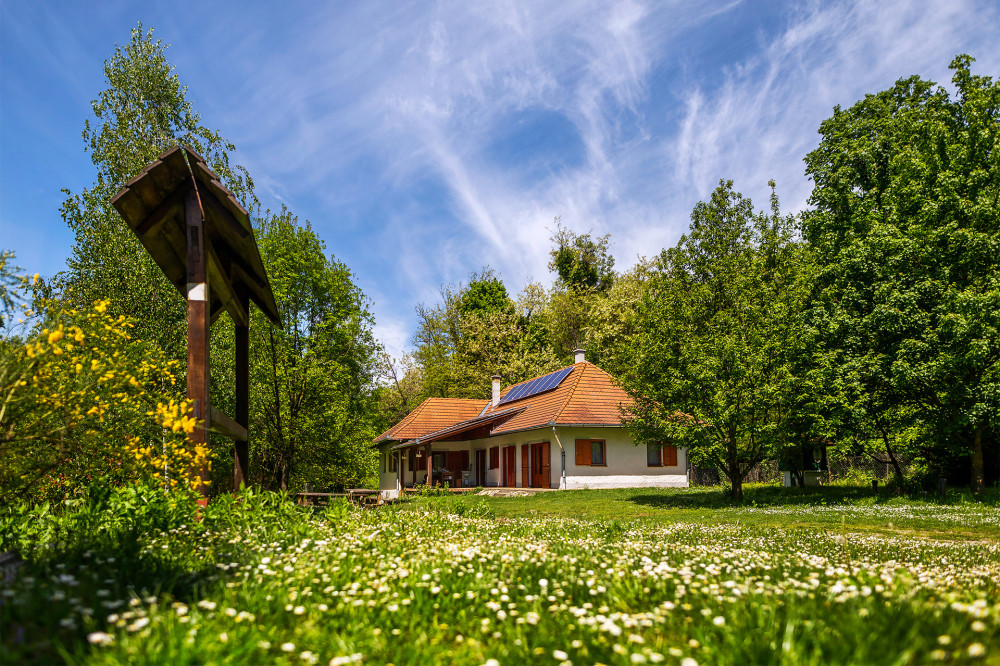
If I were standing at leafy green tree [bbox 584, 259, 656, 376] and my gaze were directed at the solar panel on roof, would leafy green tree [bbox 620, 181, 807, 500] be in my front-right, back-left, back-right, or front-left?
front-left

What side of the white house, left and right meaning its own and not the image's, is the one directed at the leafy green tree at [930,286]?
left

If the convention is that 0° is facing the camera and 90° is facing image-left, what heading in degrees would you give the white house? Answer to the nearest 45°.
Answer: approximately 45°

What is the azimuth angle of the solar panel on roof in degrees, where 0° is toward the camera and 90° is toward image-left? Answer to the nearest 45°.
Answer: approximately 45°

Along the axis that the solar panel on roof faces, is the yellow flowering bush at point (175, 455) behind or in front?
in front

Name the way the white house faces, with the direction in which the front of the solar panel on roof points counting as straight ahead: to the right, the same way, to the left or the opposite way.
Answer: the same way

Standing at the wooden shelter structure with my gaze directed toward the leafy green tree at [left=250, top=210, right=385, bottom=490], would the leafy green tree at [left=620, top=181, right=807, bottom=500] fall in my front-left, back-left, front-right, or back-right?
front-right

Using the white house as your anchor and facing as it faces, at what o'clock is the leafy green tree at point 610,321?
The leafy green tree is roughly at 5 o'clock from the white house.

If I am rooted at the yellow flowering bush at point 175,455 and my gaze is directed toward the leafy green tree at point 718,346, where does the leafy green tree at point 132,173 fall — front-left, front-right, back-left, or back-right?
front-left

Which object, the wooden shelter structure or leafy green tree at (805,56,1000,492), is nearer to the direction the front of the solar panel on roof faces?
the wooden shelter structure
